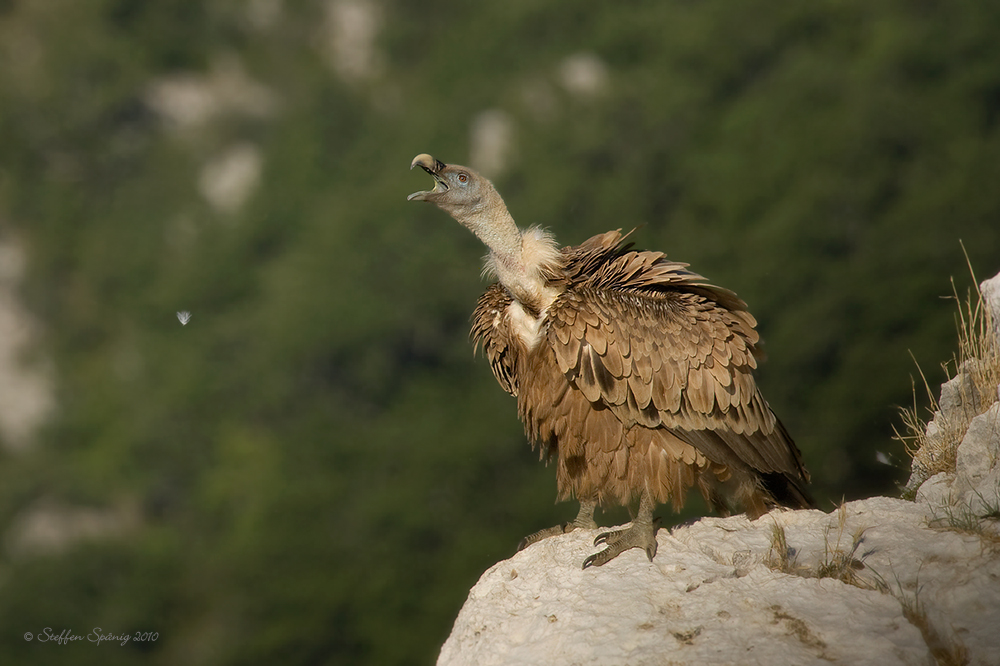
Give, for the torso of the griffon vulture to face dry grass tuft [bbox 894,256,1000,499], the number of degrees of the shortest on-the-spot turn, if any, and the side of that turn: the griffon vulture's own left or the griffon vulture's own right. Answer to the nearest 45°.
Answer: approximately 135° to the griffon vulture's own left

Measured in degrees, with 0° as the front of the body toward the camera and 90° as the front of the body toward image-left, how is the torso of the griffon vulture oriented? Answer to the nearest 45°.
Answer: approximately 45°
